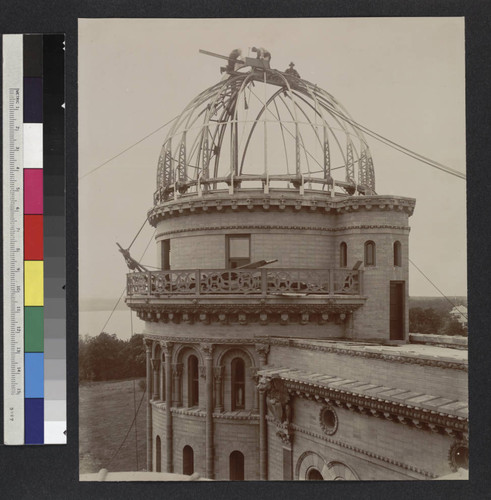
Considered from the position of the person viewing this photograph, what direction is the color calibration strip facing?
facing the viewer
